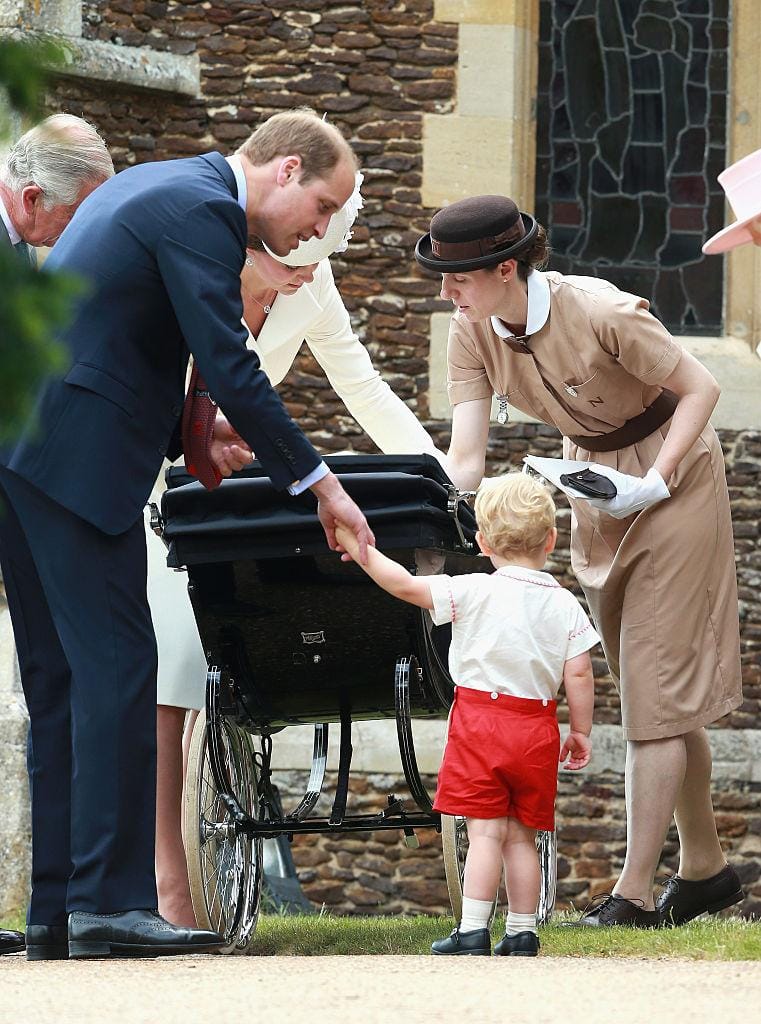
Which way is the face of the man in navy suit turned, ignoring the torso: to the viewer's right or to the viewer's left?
to the viewer's right

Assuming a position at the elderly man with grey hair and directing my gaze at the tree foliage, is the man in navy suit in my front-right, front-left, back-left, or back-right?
front-left

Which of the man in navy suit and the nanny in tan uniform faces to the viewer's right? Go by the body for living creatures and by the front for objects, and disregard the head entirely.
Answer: the man in navy suit

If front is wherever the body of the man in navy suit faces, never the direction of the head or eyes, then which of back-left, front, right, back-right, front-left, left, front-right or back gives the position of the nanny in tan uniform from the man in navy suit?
front-left

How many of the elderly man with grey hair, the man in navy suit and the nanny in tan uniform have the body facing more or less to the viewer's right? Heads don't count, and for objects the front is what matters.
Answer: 2

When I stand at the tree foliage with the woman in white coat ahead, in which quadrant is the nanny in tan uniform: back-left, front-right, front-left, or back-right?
front-right

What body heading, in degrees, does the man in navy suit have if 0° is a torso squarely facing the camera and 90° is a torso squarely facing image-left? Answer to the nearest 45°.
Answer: approximately 270°

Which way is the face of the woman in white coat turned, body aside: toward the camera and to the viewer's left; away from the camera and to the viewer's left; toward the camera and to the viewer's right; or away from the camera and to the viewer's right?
toward the camera and to the viewer's right

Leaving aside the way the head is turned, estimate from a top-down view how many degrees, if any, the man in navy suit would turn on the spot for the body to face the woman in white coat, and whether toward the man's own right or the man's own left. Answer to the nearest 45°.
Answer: approximately 90° to the man's own left

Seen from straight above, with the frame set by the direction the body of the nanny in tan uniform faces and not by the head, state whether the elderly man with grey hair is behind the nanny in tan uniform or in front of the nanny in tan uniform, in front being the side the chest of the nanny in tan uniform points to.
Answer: in front

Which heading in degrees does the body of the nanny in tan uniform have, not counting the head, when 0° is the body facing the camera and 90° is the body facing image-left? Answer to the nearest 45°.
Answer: approximately 45°

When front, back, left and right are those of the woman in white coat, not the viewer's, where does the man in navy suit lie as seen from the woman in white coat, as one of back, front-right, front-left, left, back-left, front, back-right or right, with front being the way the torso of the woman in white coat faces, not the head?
front-right

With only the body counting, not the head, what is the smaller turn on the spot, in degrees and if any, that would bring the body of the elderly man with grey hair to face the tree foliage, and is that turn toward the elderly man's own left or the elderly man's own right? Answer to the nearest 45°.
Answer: approximately 90° to the elderly man's own right

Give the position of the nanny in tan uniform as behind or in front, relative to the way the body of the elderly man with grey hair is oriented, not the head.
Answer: in front

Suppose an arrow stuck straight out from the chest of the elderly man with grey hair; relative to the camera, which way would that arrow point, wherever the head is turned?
to the viewer's right
